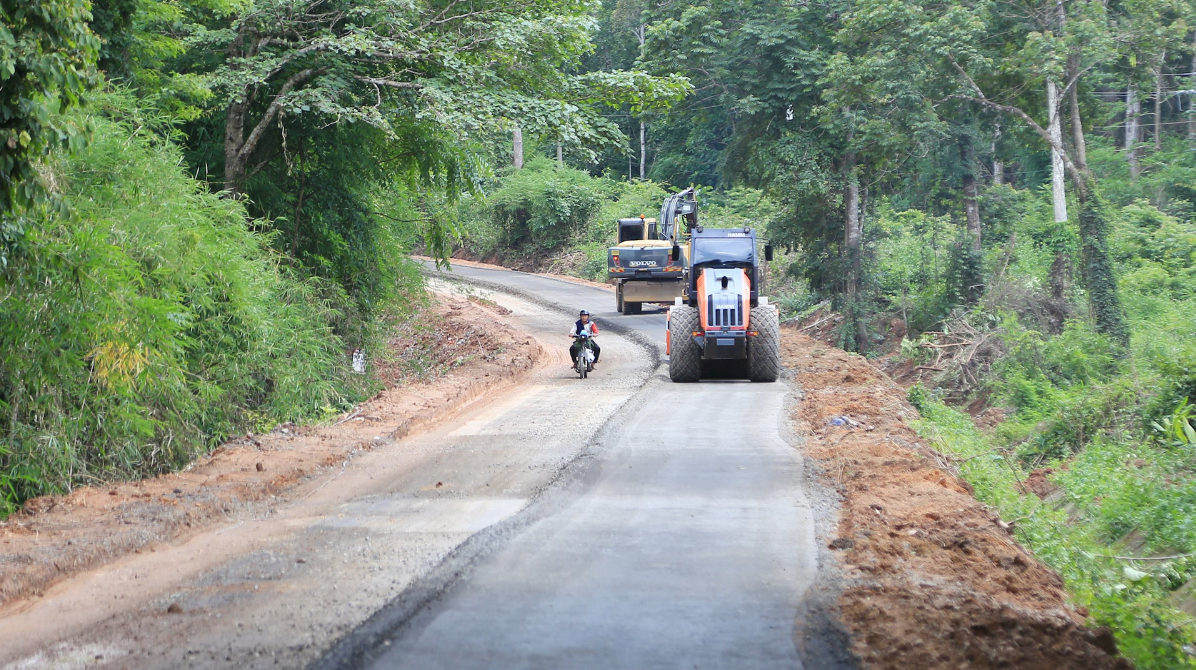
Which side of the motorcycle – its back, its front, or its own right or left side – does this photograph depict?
front

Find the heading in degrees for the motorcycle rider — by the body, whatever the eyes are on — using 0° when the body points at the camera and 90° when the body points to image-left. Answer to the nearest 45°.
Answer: approximately 0°

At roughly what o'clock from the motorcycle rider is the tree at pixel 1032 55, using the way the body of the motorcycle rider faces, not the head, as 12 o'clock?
The tree is roughly at 8 o'clock from the motorcycle rider.

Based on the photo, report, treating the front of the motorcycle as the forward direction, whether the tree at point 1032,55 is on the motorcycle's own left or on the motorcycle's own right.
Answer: on the motorcycle's own left
